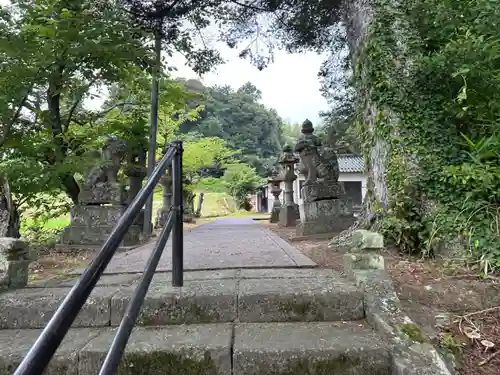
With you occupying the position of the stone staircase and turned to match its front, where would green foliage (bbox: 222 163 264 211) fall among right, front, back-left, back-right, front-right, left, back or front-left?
back

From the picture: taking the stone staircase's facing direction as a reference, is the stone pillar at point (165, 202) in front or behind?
behind

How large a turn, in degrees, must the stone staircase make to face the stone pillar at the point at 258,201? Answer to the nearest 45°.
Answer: approximately 180°

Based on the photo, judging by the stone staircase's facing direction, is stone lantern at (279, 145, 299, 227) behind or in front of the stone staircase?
behind

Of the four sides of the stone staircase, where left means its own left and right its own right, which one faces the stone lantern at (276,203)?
back

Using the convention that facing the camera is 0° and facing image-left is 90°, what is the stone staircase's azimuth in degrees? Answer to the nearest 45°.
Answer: approximately 0°

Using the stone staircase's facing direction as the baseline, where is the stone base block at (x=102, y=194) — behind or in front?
behind

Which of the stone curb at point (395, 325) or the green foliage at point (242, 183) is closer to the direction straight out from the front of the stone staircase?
the stone curb

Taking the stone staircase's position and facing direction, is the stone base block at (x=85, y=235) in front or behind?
behind

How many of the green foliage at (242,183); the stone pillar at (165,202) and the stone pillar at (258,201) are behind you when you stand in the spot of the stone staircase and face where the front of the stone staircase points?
3

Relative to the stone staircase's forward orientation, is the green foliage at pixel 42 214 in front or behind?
behind
